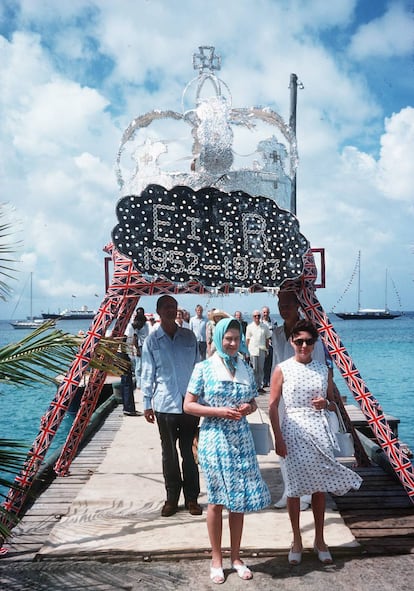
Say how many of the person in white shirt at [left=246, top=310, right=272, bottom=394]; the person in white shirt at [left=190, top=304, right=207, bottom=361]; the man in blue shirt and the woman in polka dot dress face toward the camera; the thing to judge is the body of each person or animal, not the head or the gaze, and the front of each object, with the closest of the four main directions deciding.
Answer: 4

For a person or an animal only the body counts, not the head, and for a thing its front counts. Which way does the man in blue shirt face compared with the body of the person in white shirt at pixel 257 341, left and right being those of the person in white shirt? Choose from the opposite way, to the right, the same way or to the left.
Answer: the same way

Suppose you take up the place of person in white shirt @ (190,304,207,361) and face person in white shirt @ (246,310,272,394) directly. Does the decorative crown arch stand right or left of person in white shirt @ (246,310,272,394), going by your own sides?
right

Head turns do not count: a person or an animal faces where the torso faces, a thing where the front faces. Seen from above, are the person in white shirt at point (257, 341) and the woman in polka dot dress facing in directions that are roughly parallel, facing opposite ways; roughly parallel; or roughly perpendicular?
roughly parallel

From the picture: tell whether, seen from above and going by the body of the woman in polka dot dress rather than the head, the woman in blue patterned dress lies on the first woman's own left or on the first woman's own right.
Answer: on the first woman's own right

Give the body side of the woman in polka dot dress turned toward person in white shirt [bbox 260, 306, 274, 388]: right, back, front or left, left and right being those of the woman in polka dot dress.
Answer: back

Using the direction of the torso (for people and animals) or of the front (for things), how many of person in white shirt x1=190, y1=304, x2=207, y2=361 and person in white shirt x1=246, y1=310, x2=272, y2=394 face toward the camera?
2

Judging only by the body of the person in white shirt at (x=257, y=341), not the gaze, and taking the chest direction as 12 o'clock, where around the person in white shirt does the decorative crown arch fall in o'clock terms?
The decorative crown arch is roughly at 12 o'clock from the person in white shirt.

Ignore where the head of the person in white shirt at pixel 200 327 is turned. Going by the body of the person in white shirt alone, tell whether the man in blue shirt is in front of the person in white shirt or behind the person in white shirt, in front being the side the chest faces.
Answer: in front

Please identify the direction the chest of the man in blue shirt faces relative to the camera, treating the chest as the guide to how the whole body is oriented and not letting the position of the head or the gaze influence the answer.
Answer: toward the camera

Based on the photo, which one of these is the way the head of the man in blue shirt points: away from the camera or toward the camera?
toward the camera

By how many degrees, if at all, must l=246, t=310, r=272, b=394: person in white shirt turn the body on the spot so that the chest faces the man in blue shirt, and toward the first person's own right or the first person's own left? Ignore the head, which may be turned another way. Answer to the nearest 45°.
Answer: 0° — they already face them

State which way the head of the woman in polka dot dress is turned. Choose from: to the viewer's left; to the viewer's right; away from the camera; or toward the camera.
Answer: toward the camera

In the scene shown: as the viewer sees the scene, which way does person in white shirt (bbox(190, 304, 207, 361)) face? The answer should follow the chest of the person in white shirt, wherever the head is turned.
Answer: toward the camera

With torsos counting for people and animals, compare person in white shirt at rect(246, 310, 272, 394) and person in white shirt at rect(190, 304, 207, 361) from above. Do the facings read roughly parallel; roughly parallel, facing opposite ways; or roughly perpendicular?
roughly parallel

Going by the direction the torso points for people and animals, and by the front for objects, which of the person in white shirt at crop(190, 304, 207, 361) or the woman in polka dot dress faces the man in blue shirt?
the person in white shirt
